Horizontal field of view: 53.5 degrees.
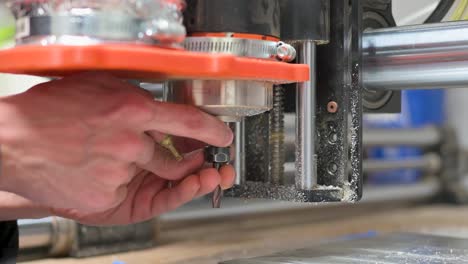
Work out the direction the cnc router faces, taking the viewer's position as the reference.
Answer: facing the viewer and to the left of the viewer
